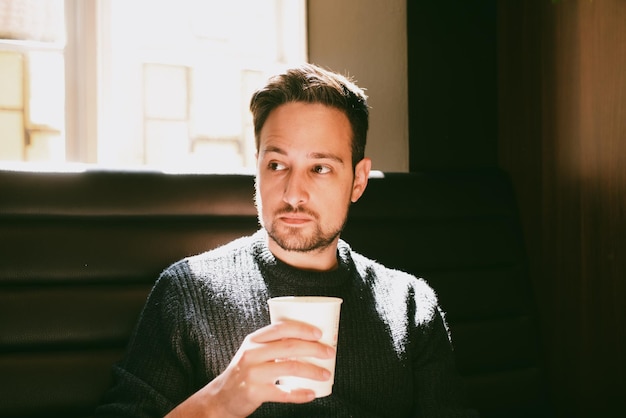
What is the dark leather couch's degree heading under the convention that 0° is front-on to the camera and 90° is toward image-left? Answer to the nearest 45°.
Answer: approximately 0°

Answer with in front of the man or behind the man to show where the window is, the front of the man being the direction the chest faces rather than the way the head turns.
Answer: behind

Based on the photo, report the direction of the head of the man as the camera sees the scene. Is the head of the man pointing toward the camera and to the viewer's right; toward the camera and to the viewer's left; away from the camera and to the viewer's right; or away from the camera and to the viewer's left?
toward the camera and to the viewer's left

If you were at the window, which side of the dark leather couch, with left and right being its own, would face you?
back
